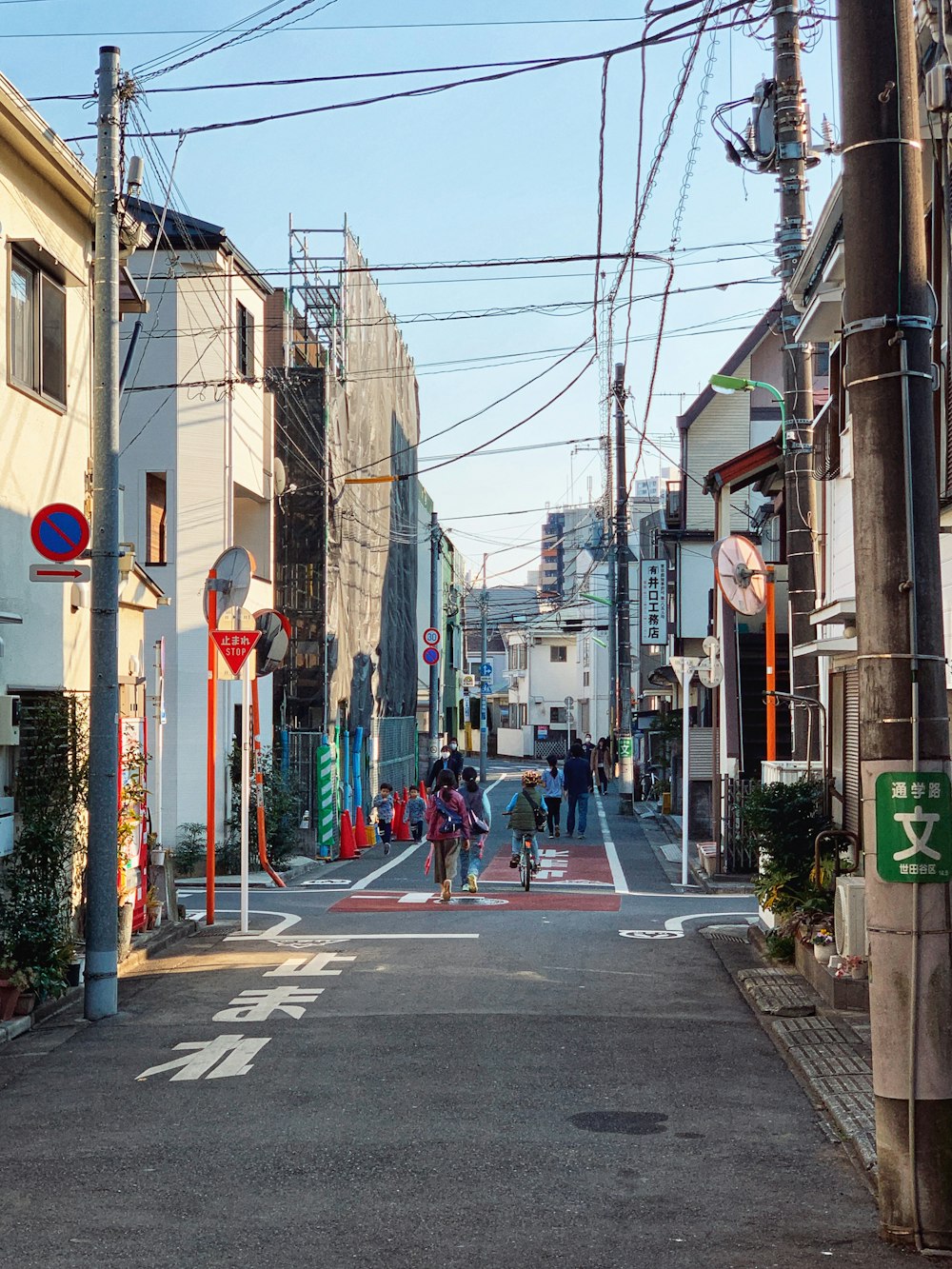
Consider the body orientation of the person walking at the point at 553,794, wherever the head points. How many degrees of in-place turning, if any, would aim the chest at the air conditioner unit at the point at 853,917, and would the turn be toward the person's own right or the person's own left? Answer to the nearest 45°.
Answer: approximately 180°

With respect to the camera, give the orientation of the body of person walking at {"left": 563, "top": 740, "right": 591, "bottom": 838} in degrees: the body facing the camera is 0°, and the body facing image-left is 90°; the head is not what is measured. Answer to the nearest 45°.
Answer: approximately 180°

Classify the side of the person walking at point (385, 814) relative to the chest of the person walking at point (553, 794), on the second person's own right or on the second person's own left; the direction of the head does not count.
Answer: on the second person's own left

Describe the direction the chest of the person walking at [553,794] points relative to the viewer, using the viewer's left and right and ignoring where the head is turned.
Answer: facing away from the viewer

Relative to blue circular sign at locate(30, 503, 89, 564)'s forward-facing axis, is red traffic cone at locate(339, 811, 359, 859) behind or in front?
behind

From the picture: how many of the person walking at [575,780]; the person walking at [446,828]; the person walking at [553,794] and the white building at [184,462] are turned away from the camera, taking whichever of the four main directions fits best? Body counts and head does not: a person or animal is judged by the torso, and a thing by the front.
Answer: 3

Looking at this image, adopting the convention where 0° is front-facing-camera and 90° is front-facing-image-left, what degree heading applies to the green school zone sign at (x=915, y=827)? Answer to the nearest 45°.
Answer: approximately 0°

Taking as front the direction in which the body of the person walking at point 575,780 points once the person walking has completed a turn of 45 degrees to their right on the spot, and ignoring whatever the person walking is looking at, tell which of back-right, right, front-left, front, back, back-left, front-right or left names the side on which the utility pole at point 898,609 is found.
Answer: back-right

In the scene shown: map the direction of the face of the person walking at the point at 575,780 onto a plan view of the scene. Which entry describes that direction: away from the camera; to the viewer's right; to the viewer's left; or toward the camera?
away from the camera
